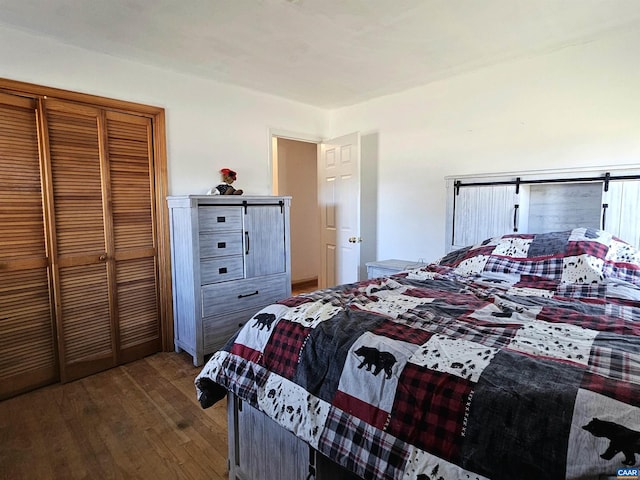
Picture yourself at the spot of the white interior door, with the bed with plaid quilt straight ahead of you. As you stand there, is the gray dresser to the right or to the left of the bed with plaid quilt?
right

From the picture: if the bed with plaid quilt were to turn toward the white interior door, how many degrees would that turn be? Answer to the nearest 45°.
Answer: approximately 135° to its right

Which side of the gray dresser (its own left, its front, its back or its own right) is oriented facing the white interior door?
left

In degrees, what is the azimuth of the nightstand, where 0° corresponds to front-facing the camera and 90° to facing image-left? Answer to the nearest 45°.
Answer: approximately 45°

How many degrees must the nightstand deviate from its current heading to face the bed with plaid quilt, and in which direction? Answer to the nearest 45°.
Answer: approximately 45° to its left

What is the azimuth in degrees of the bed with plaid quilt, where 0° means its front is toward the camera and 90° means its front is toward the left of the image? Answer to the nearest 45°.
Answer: approximately 45°

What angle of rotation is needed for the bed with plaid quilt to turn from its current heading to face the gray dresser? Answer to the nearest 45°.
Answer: approximately 90° to its right

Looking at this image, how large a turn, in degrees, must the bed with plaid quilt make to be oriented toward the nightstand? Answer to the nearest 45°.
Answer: approximately 135° to its right

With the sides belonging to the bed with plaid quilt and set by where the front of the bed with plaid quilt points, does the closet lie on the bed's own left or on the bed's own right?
on the bed's own right

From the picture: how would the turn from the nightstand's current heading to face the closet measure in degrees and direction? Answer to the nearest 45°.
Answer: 0° — it already faces it
